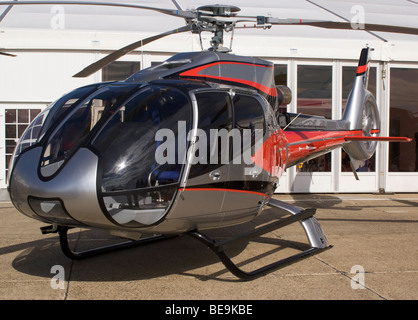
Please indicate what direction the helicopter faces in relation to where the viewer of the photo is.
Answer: facing the viewer and to the left of the viewer
